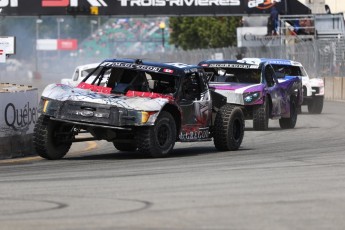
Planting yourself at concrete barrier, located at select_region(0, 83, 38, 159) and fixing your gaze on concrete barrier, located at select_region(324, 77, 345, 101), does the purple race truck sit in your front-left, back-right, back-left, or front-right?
front-right

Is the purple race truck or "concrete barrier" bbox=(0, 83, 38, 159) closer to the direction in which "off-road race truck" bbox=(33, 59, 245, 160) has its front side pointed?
the concrete barrier

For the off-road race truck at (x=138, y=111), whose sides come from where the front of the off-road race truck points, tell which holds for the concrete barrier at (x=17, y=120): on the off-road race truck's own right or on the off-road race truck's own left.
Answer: on the off-road race truck's own right

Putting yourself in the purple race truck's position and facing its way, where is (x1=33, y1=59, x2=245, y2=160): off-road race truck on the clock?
The off-road race truck is roughly at 11 o'clock from the purple race truck.

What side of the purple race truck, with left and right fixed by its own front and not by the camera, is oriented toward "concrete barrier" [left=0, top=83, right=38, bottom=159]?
front

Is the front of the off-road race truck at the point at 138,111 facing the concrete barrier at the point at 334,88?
no

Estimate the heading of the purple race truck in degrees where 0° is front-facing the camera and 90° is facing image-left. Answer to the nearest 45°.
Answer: approximately 45°

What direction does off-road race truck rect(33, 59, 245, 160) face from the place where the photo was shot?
facing the viewer and to the left of the viewer

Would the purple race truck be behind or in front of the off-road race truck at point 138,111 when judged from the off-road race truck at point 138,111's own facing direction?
behind

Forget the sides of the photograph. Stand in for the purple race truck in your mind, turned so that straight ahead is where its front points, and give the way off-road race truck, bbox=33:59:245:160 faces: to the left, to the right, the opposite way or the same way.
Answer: the same way

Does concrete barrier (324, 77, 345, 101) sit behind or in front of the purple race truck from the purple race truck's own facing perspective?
behind

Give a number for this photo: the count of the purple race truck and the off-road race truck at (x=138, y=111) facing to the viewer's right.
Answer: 0
